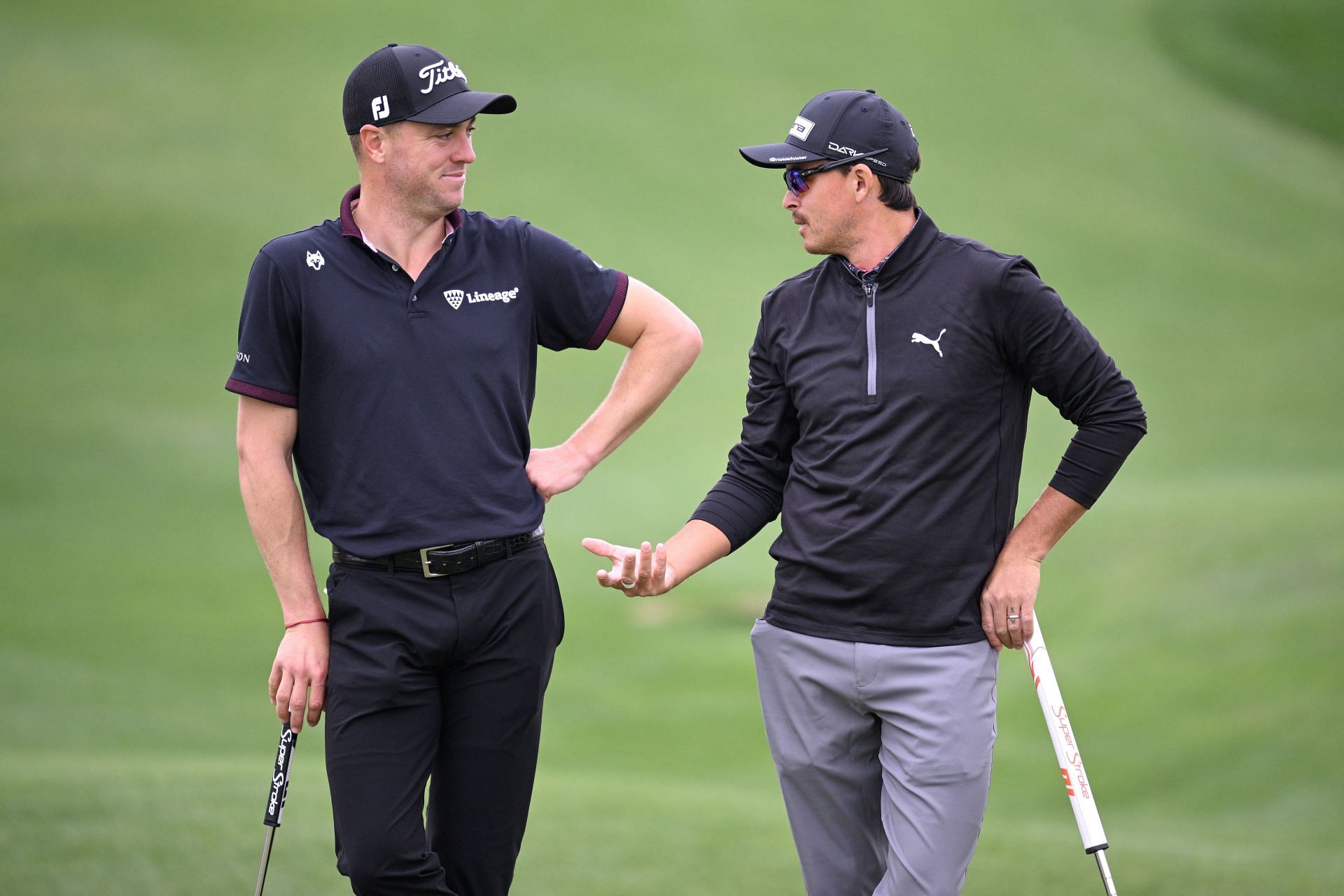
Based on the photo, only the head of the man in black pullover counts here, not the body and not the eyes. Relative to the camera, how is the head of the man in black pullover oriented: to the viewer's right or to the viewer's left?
to the viewer's left

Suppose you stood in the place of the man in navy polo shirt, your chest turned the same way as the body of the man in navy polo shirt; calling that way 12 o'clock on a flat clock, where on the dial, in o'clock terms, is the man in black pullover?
The man in black pullover is roughly at 9 o'clock from the man in navy polo shirt.

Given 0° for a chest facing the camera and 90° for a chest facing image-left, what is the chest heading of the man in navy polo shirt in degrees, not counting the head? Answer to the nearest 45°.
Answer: approximately 0°
